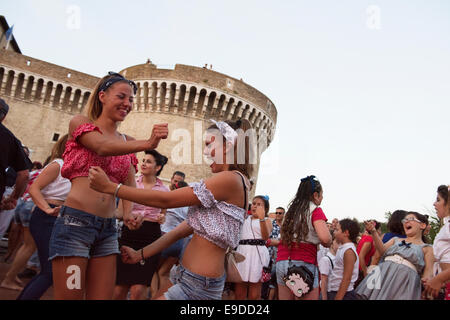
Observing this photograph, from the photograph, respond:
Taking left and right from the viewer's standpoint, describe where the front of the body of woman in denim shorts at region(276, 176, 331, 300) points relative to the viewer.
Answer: facing away from the viewer and to the right of the viewer

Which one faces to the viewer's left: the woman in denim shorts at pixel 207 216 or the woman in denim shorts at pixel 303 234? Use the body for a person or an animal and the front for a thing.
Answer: the woman in denim shorts at pixel 207 216

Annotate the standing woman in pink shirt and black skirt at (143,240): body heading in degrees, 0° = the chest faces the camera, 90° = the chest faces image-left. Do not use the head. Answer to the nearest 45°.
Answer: approximately 45°

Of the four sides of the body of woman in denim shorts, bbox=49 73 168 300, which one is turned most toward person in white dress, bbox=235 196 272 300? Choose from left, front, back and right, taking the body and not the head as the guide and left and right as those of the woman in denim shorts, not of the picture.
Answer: left

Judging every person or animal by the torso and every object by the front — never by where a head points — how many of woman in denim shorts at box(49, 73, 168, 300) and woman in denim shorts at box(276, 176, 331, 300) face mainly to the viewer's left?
0

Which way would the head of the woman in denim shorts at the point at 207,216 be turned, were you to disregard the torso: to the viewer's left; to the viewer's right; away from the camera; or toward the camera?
to the viewer's left

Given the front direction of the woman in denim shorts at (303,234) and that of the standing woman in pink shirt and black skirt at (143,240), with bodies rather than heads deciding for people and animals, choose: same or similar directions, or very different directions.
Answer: very different directions

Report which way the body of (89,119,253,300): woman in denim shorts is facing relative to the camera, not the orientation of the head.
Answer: to the viewer's left

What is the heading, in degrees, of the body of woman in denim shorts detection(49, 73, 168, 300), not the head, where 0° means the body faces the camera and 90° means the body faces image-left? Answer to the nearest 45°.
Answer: approximately 315°

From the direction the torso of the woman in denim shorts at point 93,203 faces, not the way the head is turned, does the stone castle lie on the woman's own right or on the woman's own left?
on the woman's own left

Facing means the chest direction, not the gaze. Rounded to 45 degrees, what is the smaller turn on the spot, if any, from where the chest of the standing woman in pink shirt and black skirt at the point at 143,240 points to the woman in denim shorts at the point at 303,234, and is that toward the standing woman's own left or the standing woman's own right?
approximately 90° to the standing woman's own left

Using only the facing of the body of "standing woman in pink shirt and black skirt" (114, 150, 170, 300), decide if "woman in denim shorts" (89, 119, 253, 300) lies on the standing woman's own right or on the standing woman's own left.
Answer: on the standing woman's own left

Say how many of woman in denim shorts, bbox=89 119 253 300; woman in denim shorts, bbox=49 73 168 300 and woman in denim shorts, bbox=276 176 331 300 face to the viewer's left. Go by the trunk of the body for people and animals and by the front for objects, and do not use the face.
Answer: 1
